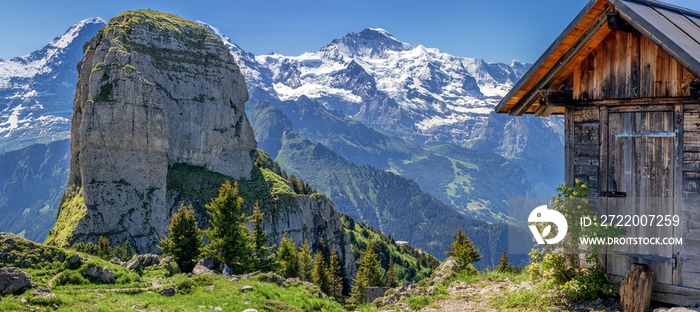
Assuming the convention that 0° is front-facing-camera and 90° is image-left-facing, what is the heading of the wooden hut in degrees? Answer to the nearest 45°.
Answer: approximately 45°

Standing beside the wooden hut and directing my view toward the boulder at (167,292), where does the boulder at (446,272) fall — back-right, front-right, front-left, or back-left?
front-right

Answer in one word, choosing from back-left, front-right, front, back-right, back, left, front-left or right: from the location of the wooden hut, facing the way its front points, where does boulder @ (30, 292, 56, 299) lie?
front-right

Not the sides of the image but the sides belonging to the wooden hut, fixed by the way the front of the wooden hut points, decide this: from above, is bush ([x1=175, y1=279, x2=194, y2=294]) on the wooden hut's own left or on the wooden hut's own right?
on the wooden hut's own right

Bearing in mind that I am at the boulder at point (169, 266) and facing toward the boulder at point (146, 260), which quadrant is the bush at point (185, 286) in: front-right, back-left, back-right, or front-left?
back-left

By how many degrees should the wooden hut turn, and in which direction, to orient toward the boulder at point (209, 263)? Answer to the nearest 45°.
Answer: approximately 90° to its right

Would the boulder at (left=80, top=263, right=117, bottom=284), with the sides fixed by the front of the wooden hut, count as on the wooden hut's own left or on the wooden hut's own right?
on the wooden hut's own right

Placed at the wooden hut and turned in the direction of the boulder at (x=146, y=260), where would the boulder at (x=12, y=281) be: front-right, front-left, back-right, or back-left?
front-left

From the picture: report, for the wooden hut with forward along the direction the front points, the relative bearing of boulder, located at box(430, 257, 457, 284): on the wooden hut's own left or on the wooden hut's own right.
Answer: on the wooden hut's own right

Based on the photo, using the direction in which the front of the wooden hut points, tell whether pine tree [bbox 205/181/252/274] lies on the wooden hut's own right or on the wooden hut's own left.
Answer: on the wooden hut's own right
